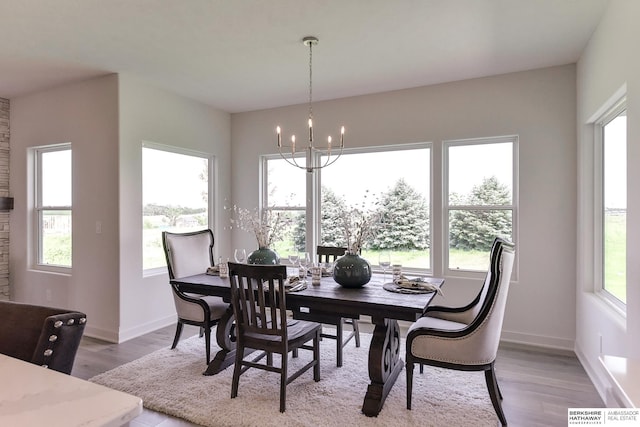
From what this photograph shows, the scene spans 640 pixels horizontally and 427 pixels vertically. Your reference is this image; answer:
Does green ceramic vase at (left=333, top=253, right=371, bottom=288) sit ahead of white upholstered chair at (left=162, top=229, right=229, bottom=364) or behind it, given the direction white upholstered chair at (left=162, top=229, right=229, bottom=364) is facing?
ahead

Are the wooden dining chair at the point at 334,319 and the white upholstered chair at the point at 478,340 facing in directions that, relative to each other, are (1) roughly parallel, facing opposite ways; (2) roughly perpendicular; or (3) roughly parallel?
roughly perpendicular

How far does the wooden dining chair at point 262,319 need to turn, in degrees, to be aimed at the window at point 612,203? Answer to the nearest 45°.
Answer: approximately 45° to its right

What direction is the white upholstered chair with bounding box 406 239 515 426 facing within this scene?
to the viewer's left

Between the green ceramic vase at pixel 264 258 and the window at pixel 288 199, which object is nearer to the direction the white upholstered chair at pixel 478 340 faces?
the green ceramic vase

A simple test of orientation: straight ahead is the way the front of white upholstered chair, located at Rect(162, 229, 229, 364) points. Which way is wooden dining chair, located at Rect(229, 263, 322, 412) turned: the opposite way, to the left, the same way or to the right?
to the left

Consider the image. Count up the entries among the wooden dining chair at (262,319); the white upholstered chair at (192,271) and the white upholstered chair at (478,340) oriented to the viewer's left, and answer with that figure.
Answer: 1

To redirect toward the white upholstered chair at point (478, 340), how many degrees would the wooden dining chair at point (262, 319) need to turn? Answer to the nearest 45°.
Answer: approximately 45° to its right

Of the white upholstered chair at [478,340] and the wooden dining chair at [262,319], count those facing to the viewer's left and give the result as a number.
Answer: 1

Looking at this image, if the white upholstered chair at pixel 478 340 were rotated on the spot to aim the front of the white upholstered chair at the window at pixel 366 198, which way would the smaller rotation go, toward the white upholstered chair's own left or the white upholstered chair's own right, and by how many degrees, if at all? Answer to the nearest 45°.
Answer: approximately 45° to the white upholstered chair's own right

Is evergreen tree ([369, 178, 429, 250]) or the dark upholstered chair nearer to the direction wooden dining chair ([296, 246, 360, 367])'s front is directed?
the dark upholstered chair

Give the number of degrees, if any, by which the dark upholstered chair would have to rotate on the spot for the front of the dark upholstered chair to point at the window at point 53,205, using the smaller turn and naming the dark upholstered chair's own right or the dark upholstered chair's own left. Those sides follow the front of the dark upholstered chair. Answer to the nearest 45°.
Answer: approximately 135° to the dark upholstered chair's own right

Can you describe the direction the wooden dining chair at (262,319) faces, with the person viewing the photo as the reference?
facing away from the viewer and to the right of the viewer
